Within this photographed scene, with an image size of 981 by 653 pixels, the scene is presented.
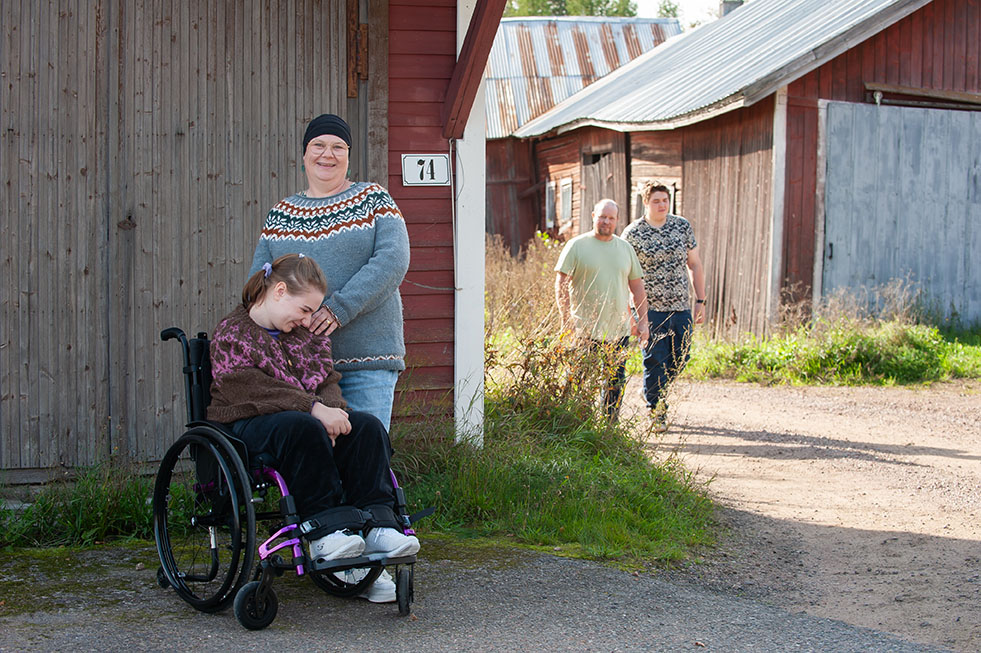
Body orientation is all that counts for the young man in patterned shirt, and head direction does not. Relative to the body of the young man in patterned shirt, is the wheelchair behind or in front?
in front

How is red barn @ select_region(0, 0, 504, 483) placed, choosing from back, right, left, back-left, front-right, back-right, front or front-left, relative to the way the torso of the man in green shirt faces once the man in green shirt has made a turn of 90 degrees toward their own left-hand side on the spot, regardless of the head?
back-right

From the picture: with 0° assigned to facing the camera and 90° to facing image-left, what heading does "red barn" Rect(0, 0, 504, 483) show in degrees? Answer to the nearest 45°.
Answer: approximately 0°

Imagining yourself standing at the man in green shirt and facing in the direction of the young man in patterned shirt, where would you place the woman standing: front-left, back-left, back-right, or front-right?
back-right

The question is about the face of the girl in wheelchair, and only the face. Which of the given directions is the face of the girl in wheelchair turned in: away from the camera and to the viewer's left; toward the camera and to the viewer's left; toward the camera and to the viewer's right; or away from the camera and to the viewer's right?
toward the camera and to the viewer's right

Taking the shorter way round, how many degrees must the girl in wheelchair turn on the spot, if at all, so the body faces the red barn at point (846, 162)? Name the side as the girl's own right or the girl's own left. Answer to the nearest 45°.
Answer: approximately 90° to the girl's own left

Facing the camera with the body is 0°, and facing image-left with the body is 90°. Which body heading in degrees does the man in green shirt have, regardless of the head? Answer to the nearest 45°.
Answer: approximately 0°

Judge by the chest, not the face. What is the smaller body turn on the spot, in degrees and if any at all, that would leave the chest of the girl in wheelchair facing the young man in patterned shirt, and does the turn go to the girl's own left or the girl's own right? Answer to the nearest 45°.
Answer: approximately 90° to the girl's own left

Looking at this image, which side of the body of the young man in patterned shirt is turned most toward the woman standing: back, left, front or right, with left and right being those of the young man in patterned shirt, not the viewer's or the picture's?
front
